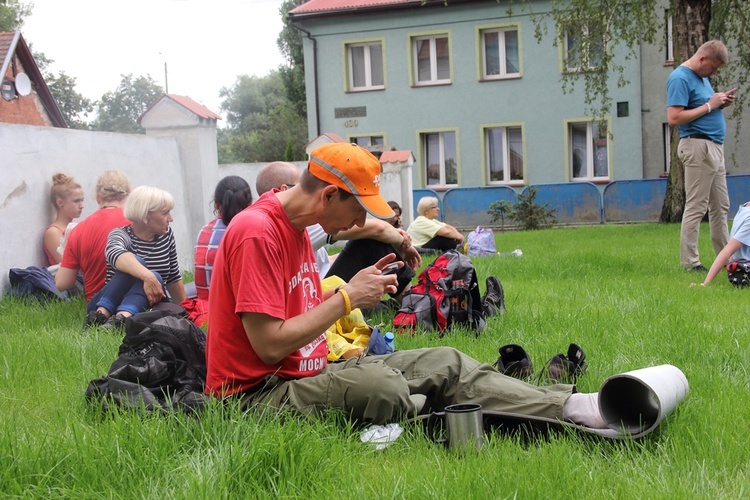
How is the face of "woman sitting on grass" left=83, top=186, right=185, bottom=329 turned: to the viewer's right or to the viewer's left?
to the viewer's right

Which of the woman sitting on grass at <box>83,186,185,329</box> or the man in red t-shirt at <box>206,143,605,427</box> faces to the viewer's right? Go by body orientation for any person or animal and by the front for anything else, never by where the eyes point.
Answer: the man in red t-shirt

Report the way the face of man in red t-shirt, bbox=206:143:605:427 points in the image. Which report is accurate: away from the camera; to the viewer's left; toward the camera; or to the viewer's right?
to the viewer's right

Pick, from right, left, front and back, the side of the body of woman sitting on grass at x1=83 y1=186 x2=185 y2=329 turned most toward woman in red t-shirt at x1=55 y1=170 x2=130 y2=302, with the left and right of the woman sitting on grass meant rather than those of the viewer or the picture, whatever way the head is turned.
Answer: right

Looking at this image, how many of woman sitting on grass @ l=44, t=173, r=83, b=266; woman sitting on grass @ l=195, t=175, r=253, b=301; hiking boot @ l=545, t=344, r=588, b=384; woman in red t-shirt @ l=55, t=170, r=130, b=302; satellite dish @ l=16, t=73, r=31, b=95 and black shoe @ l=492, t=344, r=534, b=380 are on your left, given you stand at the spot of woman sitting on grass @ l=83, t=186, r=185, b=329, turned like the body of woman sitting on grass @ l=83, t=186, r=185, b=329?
3

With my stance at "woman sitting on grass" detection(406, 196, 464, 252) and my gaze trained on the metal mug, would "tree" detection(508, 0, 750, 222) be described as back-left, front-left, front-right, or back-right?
back-left

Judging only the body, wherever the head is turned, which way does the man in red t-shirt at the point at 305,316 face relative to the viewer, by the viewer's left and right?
facing to the right of the viewer

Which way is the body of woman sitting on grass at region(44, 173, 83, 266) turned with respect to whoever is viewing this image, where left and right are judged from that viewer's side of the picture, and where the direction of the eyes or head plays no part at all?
facing to the right of the viewer
